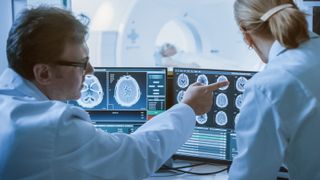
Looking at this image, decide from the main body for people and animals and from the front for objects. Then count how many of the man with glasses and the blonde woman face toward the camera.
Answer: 0

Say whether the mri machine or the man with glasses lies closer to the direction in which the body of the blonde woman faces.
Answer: the mri machine

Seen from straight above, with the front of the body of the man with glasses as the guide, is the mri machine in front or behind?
in front

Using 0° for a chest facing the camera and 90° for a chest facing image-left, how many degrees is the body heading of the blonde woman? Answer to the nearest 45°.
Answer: approximately 135°

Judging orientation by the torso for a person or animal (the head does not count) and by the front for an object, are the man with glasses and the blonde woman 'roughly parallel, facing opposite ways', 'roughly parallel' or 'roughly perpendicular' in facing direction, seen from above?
roughly perpendicular

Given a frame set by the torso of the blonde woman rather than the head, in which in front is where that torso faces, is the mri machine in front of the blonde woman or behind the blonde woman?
in front

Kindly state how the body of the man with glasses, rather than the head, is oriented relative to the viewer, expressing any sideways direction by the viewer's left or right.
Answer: facing away from the viewer and to the right of the viewer

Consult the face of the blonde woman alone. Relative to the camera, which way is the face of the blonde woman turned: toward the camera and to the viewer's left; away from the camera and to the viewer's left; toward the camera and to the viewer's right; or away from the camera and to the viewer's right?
away from the camera and to the viewer's left

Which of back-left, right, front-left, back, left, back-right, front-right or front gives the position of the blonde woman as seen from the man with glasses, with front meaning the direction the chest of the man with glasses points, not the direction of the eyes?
front-right
